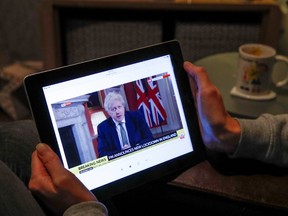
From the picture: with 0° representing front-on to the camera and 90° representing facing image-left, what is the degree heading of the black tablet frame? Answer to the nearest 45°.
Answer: approximately 0°
